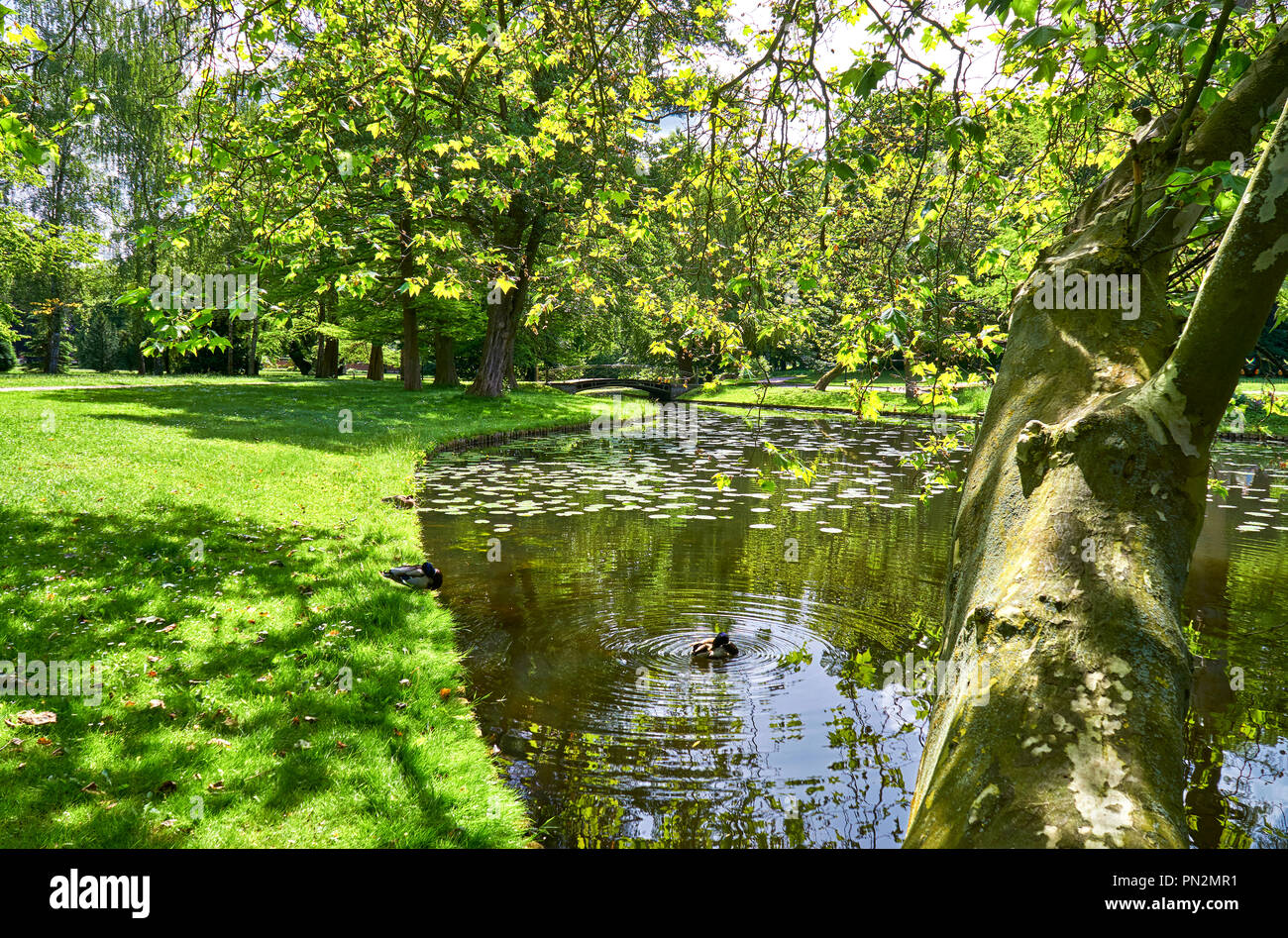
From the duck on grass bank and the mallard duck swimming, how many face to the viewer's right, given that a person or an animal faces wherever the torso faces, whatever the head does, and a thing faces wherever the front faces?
2

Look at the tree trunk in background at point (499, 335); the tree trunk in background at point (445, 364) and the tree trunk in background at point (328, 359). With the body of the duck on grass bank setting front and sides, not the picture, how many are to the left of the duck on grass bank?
3

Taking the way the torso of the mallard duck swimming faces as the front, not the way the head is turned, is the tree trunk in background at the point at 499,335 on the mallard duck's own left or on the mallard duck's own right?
on the mallard duck's own left

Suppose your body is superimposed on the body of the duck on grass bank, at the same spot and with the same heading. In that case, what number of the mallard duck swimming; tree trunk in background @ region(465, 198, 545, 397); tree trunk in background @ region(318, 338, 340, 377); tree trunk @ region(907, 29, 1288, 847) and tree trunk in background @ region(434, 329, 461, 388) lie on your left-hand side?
3

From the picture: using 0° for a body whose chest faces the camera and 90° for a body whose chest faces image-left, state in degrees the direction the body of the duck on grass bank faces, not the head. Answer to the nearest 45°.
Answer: approximately 270°

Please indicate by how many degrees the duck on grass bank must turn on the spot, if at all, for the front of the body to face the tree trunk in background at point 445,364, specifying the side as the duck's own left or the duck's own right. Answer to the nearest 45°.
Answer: approximately 90° to the duck's own left

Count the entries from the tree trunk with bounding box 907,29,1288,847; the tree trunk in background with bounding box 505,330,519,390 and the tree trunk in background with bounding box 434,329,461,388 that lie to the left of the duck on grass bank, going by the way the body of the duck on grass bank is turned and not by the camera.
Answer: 2

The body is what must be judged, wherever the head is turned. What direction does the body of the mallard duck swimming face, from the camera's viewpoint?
to the viewer's right
